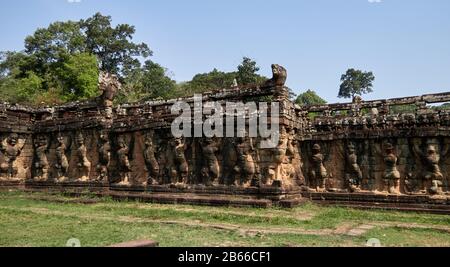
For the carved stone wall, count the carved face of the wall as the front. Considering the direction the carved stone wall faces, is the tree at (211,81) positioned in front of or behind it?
behind

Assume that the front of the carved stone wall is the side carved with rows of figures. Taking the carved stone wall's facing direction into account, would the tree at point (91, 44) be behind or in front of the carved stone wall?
behind

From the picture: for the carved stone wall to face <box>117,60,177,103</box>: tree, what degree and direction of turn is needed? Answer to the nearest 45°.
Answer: approximately 180°

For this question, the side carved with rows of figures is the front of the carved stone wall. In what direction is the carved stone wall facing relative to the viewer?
toward the camera

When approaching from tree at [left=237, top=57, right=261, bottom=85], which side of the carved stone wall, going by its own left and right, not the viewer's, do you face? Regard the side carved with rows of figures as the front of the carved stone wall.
back
